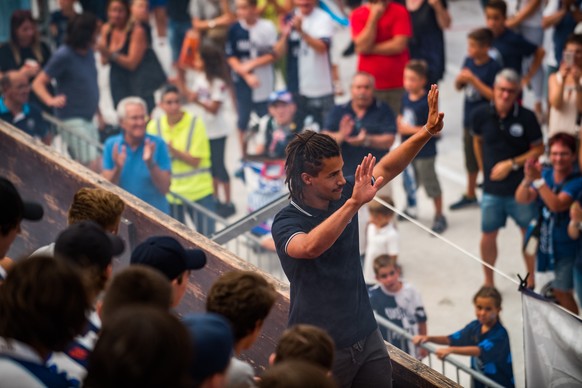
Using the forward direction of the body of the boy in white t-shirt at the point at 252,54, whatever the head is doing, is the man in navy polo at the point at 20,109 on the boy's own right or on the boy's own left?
on the boy's own right

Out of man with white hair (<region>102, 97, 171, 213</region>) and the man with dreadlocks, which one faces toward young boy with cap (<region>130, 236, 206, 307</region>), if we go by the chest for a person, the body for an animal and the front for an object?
the man with white hair

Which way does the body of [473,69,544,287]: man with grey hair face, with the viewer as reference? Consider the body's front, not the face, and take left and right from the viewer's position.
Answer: facing the viewer

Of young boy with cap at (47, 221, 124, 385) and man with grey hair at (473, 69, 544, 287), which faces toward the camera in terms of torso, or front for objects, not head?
the man with grey hair

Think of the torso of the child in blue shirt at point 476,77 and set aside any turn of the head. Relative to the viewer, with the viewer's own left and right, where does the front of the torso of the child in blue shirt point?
facing the viewer and to the left of the viewer

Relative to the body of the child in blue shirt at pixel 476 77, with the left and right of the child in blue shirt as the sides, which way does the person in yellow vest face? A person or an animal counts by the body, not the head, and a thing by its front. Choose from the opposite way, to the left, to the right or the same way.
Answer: the same way

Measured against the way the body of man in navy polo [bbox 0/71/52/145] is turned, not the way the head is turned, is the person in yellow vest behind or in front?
in front

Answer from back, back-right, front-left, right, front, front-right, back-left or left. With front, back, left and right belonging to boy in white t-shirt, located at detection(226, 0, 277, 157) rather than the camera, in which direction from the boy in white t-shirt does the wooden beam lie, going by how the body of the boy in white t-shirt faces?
front

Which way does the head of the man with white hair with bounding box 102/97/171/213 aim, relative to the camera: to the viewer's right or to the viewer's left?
to the viewer's right

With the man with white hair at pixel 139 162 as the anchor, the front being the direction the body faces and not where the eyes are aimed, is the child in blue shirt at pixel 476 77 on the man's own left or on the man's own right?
on the man's own left

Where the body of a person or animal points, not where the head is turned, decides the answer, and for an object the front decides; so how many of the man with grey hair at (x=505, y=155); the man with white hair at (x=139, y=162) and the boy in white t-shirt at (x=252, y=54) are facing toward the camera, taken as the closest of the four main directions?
3

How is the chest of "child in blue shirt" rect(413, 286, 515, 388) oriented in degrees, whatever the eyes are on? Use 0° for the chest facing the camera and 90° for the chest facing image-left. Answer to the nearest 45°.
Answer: approximately 45°

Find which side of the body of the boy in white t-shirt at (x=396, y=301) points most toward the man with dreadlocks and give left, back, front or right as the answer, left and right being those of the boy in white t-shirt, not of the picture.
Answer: front

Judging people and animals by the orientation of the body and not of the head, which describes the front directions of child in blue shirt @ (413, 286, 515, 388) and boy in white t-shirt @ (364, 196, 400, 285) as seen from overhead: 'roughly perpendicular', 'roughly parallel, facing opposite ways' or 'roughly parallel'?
roughly parallel

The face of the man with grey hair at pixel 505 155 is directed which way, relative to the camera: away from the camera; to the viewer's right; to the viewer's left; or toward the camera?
toward the camera

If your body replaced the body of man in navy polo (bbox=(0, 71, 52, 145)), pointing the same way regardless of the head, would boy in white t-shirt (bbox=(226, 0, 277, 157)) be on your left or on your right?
on your left

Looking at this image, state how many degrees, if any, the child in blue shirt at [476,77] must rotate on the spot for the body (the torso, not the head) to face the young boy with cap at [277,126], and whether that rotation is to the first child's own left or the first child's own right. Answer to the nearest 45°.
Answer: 0° — they already face them

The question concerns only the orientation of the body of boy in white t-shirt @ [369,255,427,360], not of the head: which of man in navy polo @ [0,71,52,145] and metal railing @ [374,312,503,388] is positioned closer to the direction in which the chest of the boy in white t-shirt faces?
the metal railing

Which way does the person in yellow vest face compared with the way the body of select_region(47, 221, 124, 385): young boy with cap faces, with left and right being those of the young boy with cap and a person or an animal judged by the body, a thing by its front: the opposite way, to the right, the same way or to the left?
the opposite way

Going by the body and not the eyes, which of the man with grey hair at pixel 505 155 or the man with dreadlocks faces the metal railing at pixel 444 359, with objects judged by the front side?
the man with grey hair
